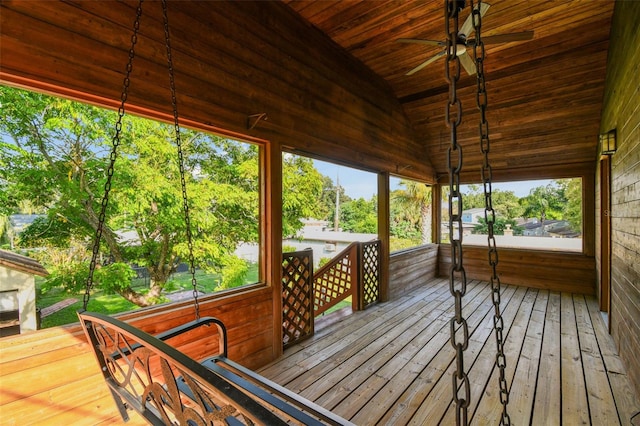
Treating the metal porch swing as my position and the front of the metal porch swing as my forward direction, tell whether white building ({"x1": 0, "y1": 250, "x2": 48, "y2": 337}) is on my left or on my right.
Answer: on my left

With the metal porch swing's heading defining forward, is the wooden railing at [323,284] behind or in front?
in front

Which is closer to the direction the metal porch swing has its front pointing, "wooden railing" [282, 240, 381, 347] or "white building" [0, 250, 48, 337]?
the wooden railing

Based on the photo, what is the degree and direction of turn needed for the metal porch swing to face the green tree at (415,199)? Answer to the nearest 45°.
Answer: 0° — it already faces it

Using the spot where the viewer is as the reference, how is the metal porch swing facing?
facing away from the viewer and to the right of the viewer

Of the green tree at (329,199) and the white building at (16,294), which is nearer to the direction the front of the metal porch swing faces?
the green tree

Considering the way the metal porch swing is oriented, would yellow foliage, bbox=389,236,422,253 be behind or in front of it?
in front

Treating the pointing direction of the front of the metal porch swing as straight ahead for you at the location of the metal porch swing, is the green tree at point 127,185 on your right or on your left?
on your left
